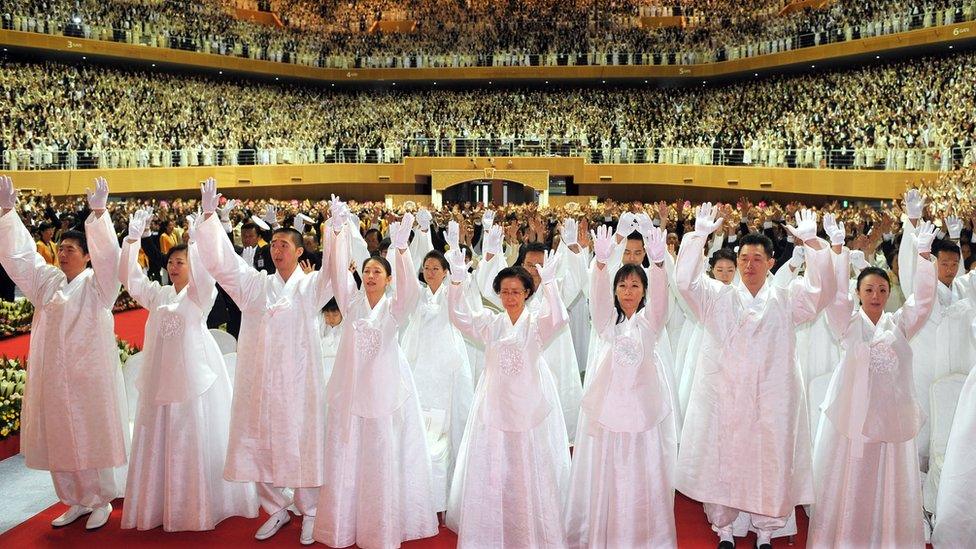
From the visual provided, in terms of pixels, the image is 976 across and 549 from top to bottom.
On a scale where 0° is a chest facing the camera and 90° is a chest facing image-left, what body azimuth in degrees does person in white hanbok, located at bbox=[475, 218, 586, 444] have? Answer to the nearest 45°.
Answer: approximately 0°

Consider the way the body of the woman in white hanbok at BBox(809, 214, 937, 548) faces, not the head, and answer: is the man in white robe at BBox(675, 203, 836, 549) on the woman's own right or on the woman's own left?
on the woman's own right

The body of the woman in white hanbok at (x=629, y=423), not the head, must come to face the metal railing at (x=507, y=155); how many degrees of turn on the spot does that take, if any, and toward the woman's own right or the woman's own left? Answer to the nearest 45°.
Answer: approximately 180°

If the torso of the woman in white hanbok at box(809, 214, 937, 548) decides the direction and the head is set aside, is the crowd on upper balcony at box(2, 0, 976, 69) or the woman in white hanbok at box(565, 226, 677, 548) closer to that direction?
the woman in white hanbok

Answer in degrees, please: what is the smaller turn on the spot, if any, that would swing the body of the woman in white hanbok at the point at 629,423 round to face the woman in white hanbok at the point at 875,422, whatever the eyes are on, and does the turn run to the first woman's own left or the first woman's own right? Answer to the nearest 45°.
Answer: approximately 90° to the first woman's own left

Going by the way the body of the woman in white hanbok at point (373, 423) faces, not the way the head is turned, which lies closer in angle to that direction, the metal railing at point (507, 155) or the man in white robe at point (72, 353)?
the man in white robe
